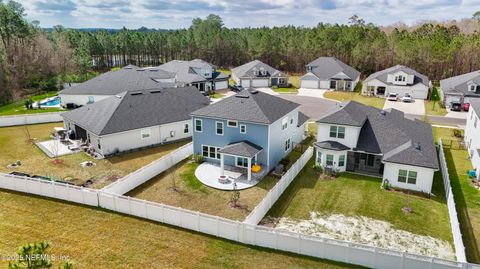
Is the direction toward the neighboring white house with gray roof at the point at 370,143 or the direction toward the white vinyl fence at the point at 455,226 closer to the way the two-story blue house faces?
the neighboring white house with gray roof

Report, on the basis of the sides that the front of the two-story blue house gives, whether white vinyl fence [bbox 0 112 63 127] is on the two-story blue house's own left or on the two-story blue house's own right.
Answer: on the two-story blue house's own left

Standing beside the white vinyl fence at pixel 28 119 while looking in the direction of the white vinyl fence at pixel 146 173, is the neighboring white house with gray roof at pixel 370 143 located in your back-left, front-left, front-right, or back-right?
front-left

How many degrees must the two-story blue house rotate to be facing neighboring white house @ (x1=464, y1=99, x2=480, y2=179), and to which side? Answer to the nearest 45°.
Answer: approximately 45° to its right

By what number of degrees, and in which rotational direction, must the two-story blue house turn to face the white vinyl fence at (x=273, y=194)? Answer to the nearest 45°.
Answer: approximately 135° to its right

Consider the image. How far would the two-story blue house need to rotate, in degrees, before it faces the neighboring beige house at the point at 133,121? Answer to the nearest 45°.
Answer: approximately 90° to its left

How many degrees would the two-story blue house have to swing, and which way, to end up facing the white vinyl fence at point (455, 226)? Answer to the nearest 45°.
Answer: approximately 90° to its right

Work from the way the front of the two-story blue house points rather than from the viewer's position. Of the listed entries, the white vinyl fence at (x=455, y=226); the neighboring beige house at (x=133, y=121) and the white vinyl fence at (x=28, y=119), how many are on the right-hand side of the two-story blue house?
1

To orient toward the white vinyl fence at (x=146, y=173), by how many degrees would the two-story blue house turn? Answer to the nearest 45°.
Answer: approximately 180°

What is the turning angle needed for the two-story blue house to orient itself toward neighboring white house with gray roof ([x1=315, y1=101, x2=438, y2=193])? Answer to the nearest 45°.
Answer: approximately 45° to its right

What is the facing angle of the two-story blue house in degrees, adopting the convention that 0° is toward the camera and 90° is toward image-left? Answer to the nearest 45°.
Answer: approximately 225°

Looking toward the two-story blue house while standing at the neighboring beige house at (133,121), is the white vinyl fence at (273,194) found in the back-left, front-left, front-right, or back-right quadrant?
front-right
